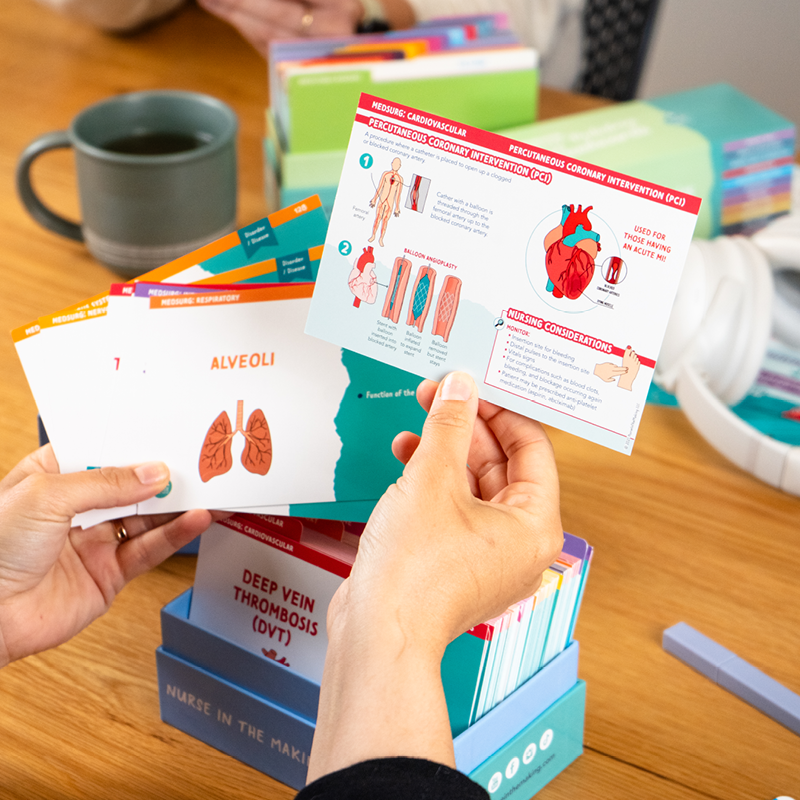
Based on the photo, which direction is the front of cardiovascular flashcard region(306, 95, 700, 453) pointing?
toward the camera

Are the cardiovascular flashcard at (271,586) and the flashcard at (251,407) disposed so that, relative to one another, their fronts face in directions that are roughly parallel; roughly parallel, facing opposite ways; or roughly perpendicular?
roughly parallel

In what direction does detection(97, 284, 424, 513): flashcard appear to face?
toward the camera

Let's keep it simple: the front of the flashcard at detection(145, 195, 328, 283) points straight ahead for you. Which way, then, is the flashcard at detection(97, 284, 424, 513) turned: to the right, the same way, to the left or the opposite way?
the same way

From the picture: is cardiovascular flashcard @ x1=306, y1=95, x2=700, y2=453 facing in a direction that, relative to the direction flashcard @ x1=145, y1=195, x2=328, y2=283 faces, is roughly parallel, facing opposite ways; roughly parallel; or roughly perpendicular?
roughly parallel

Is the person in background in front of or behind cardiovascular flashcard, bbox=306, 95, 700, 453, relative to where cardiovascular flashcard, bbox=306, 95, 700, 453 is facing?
behind
